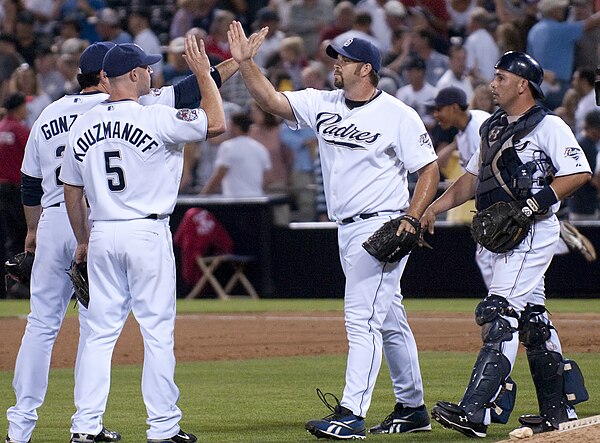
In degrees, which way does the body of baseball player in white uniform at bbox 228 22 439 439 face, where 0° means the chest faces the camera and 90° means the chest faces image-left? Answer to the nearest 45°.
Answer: approximately 45°

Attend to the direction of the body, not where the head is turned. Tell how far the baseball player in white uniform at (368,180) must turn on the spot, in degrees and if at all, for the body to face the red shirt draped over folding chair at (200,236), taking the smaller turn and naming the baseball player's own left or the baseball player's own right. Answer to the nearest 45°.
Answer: approximately 135° to the baseball player's own right

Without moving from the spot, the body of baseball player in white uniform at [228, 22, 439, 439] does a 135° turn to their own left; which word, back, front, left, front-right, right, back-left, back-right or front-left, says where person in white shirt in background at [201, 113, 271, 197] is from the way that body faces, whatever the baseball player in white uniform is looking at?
left

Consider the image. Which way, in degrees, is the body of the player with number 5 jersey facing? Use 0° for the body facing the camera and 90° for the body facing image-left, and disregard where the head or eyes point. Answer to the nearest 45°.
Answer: approximately 225°

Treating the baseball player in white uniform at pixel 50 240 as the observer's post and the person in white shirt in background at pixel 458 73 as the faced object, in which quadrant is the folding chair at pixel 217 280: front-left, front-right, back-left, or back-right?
front-left

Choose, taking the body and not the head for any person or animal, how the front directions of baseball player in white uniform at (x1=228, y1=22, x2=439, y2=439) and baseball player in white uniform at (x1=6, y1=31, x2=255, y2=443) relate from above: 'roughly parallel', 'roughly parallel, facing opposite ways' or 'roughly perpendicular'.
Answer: roughly parallel, facing opposite ways

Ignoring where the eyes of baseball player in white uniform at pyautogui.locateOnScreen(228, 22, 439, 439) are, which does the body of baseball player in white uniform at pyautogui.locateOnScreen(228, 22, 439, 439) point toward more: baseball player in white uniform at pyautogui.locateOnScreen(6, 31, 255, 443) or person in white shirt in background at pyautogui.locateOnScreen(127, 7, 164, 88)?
the baseball player in white uniform

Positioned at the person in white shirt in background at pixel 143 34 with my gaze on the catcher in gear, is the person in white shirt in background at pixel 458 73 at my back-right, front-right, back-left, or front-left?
front-left

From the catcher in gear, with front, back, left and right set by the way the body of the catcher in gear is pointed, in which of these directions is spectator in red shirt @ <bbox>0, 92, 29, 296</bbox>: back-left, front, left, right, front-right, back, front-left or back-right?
right

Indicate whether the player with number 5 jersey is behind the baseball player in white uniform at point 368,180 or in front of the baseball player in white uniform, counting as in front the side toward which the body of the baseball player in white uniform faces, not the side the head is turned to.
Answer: in front

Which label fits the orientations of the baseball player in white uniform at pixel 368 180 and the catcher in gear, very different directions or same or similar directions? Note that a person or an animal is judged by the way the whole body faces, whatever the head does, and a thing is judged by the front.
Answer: same or similar directions

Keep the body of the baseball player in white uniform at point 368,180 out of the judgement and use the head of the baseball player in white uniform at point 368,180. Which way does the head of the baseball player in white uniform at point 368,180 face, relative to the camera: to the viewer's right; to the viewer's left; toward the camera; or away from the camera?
to the viewer's left

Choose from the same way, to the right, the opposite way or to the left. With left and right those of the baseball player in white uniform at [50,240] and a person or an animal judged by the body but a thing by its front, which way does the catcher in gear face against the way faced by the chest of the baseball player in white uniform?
the opposite way

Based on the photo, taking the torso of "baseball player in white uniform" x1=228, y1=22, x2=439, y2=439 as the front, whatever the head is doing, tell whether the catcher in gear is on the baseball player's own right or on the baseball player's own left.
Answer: on the baseball player's own left

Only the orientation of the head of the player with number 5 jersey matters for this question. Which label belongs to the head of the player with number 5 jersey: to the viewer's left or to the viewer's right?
to the viewer's right

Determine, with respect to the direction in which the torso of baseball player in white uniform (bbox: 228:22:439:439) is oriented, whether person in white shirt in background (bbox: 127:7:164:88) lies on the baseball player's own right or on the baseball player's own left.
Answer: on the baseball player's own right

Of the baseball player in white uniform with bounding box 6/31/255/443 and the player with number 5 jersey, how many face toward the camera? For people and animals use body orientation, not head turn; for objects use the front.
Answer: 0

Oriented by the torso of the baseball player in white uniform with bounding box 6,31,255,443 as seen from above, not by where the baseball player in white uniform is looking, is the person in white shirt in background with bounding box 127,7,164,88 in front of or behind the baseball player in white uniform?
in front

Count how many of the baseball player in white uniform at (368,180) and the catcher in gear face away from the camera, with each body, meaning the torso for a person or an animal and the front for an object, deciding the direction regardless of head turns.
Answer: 0

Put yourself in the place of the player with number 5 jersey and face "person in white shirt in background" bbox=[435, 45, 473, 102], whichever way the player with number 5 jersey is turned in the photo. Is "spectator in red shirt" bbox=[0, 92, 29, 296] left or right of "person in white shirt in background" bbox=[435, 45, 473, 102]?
left
